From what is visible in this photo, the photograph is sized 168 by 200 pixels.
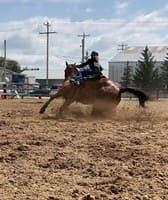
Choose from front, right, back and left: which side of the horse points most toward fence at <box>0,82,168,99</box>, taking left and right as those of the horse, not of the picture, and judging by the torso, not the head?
right

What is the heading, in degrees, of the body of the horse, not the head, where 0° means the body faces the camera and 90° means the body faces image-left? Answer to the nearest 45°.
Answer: approximately 90°
